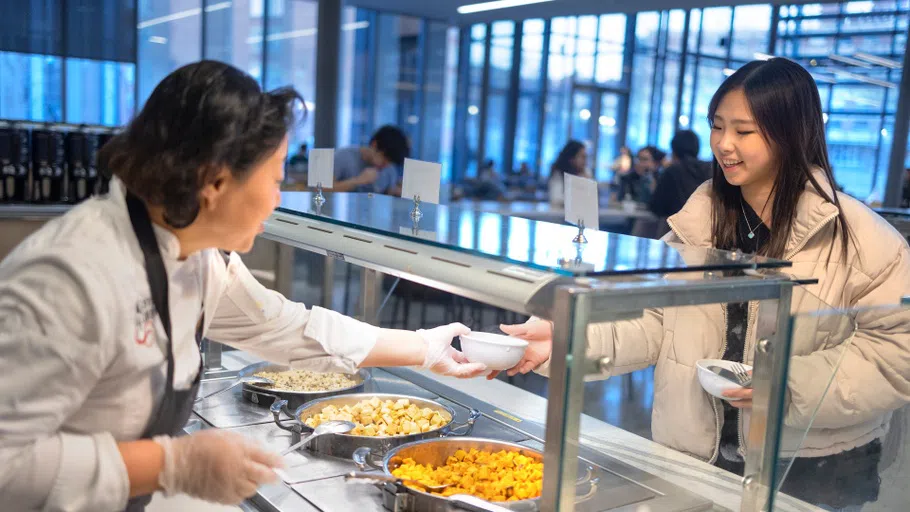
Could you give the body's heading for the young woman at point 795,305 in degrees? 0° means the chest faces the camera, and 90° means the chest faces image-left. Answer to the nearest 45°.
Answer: approximately 45°

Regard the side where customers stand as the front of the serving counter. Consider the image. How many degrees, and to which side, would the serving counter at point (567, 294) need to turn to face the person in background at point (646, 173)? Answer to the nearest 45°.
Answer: approximately 45° to its left

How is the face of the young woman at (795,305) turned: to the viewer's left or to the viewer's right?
to the viewer's left

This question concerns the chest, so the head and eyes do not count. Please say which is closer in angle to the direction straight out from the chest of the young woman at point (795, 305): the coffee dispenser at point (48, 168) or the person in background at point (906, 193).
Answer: the coffee dispenser

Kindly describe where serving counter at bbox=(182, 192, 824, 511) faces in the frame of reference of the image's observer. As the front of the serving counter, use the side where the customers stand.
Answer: facing away from the viewer and to the right of the viewer

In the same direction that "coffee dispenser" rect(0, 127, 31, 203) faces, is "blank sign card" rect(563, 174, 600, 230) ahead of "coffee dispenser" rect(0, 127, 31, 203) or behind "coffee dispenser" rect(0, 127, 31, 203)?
ahead

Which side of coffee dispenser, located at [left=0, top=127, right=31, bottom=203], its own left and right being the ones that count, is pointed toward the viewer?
front

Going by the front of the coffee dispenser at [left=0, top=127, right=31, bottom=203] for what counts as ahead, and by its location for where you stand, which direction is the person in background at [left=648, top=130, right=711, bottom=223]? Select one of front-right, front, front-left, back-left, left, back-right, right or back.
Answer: left

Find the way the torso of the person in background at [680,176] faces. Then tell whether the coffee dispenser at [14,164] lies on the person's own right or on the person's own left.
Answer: on the person's own left

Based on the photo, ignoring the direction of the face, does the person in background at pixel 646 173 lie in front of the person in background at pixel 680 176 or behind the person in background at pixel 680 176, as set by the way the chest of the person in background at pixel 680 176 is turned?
in front

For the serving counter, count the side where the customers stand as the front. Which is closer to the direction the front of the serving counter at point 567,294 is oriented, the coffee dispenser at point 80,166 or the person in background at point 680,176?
the person in background
